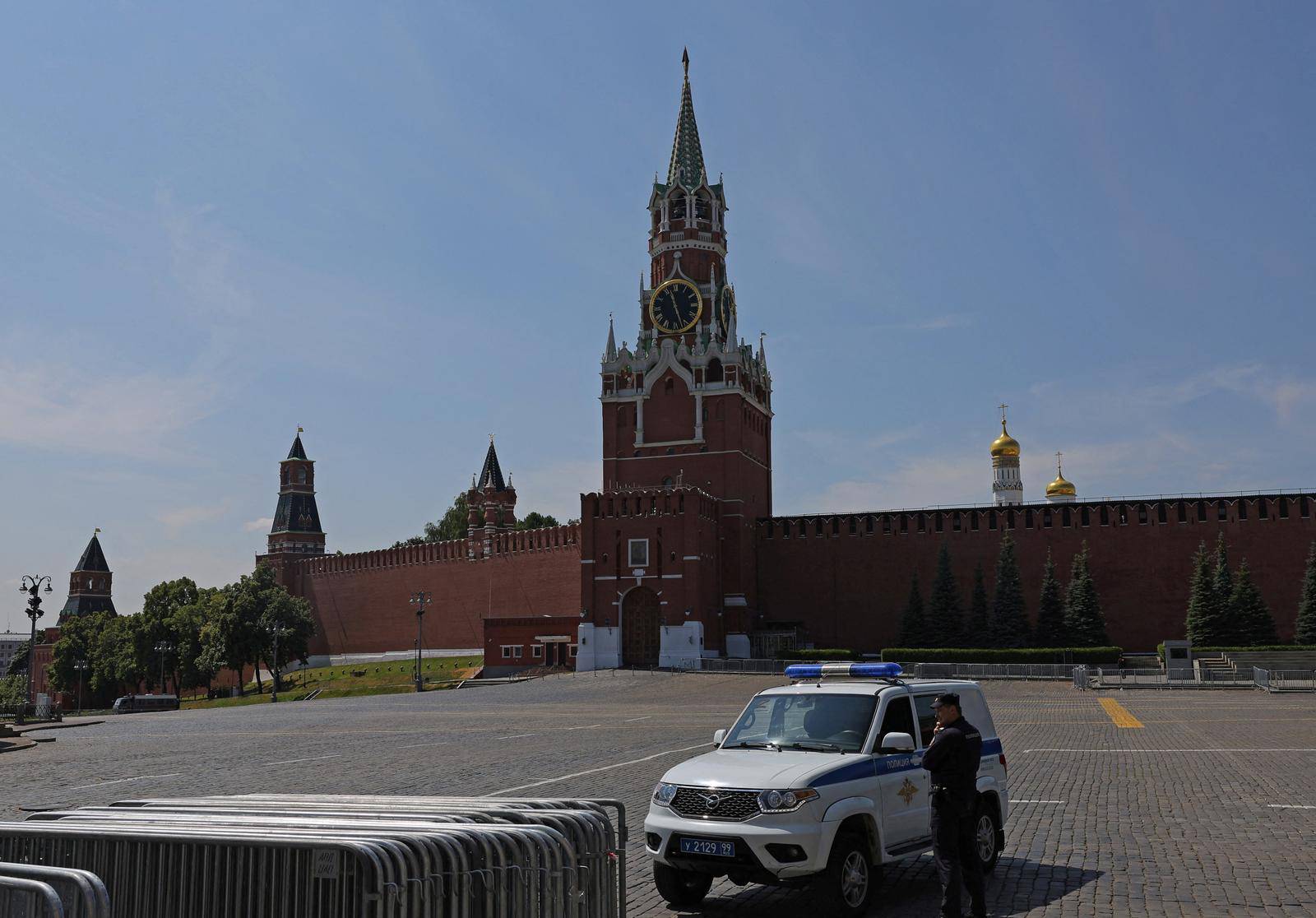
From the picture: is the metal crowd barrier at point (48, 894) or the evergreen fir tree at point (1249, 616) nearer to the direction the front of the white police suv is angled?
the metal crowd barrier

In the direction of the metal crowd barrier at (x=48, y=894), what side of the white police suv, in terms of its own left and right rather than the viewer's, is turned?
front

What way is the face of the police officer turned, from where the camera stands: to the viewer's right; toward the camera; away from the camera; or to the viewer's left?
to the viewer's left

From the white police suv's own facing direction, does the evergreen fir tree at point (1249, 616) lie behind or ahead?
behind

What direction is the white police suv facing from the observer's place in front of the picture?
facing the viewer and to the left of the viewer

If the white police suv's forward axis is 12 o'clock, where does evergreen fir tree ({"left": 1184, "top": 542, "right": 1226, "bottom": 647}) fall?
The evergreen fir tree is roughly at 5 o'clock from the white police suv.
